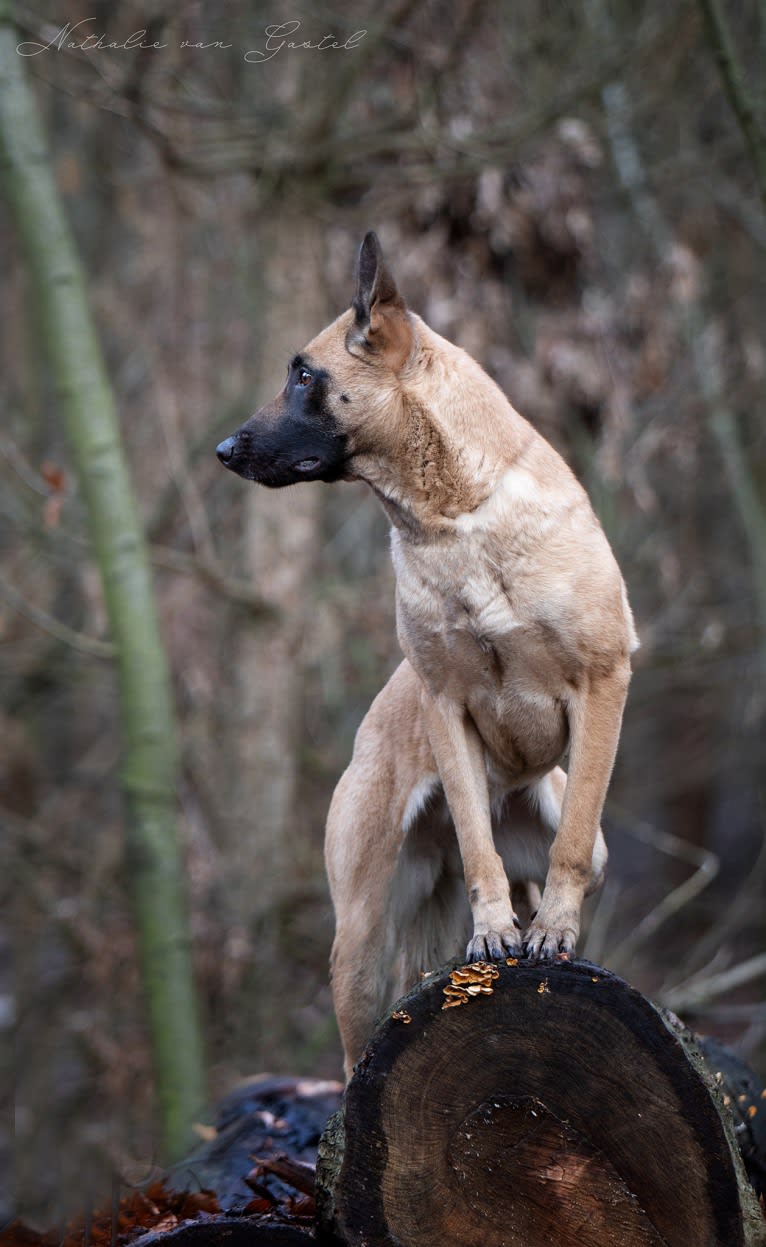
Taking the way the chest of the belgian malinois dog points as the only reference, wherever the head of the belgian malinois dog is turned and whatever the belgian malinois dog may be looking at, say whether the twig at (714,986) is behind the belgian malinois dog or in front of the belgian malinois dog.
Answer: behind

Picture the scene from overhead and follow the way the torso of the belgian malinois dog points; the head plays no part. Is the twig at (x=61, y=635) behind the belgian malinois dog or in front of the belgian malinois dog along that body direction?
behind

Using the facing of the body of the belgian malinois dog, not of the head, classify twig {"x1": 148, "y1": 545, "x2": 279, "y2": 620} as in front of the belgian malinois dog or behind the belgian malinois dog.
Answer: behind

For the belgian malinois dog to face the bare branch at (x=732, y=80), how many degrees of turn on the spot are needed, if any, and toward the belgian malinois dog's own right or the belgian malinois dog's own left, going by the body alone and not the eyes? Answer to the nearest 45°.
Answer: approximately 135° to the belgian malinois dog's own left

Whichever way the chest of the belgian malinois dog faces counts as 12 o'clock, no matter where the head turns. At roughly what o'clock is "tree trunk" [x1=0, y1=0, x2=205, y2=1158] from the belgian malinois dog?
The tree trunk is roughly at 5 o'clock from the belgian malinois dog.

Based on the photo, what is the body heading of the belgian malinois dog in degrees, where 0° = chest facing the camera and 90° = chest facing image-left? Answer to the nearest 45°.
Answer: approximately 0°
